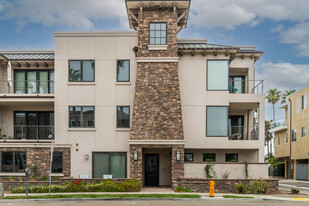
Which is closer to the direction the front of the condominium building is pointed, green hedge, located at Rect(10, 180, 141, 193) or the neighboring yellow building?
the green hedge

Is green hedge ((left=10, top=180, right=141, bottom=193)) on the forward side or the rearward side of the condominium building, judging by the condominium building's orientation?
on the forward side

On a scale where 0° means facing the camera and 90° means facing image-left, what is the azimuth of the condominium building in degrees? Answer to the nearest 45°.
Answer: approximately 0°
